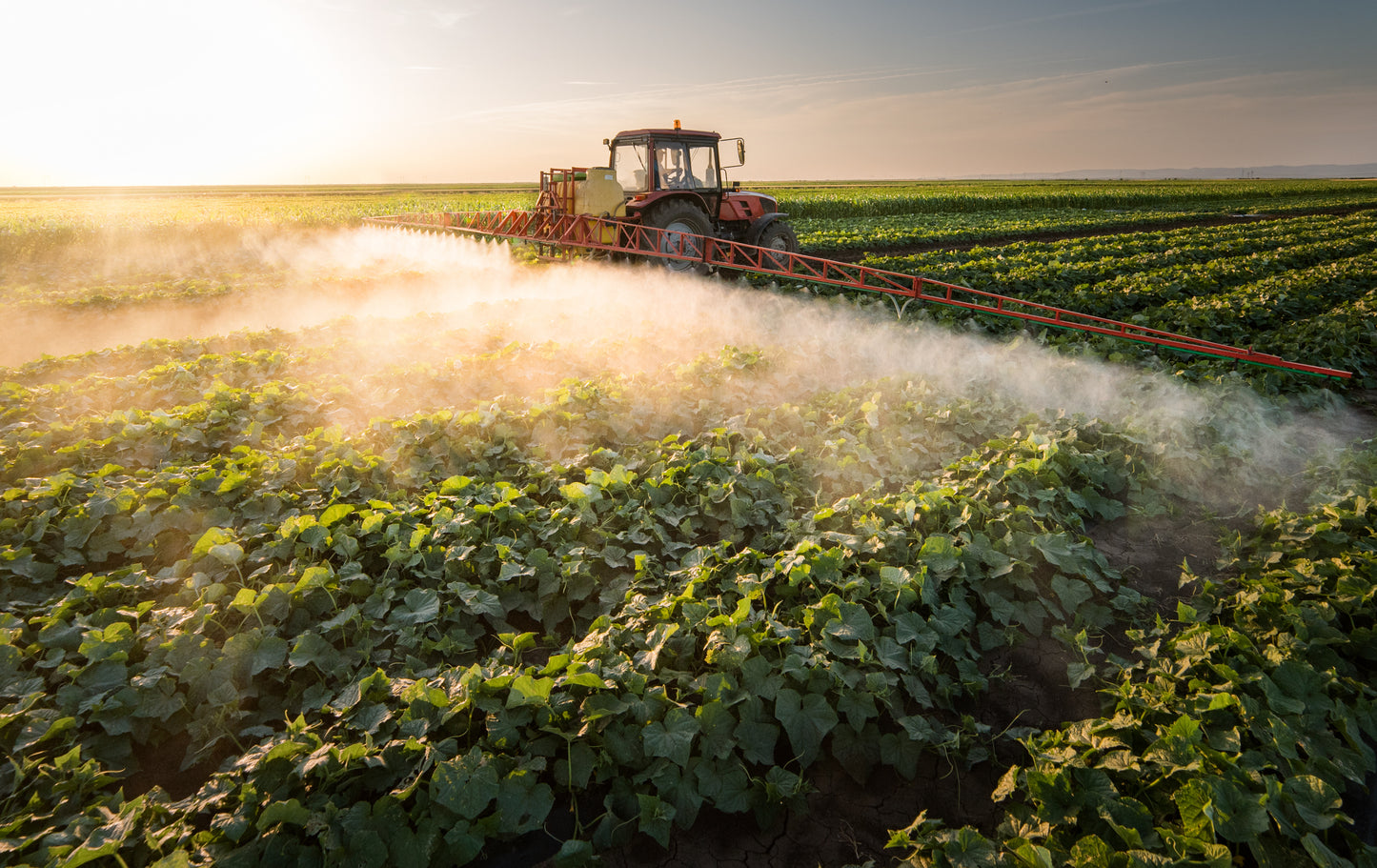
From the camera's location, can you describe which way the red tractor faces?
facing away from the viewer and to the right of the viewer
